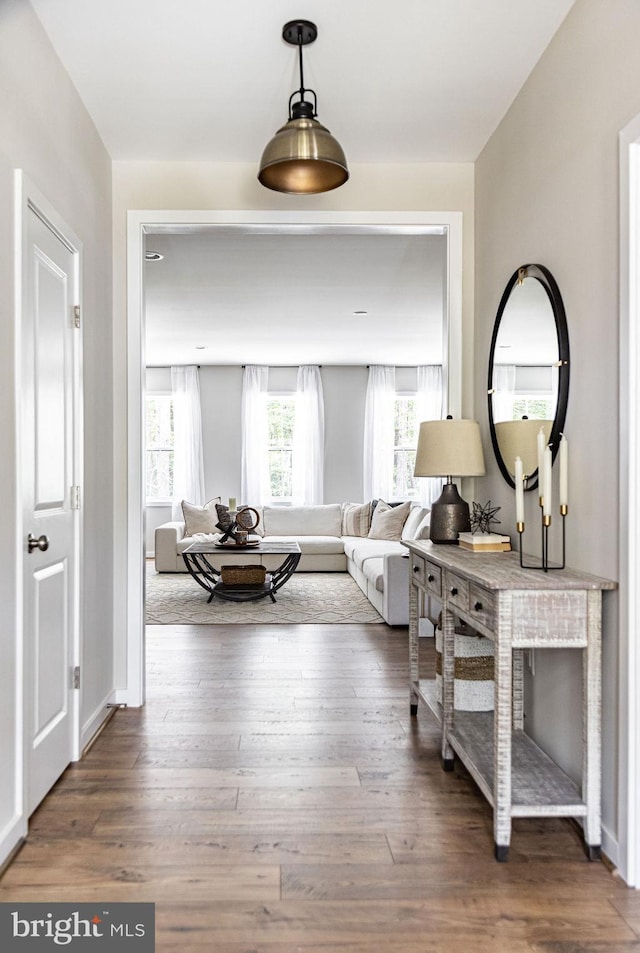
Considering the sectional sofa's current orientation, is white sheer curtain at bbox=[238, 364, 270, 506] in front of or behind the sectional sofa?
behind

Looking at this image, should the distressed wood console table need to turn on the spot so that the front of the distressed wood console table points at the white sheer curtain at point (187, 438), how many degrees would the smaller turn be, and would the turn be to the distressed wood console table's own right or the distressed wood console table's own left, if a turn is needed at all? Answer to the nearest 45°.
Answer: approximately 45° to the distressed wood console table's own right

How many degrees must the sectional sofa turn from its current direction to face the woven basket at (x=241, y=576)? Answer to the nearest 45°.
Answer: approximately 45° to its right

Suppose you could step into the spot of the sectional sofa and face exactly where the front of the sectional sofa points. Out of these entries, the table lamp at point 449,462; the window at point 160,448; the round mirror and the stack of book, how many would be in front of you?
3

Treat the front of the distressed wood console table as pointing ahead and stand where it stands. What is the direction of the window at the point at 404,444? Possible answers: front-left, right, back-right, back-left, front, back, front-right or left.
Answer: right

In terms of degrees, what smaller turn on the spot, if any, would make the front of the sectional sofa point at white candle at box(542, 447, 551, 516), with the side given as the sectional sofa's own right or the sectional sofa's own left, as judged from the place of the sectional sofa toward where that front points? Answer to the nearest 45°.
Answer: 0° — it already faces it

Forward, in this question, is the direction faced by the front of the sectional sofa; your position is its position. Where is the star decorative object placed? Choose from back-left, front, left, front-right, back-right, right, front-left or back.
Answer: front

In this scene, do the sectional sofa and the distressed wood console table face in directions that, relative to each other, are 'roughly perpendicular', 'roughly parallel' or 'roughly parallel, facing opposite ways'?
roughly perpendicular

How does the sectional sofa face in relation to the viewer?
toward the camera

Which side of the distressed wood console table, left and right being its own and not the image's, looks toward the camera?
left

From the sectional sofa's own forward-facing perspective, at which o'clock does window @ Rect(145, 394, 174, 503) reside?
The window is roughly at 4 o'clock from the sectional sofa.

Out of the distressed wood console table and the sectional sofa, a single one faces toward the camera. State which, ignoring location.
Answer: the sectional sofa

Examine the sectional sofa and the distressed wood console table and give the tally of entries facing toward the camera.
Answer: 1

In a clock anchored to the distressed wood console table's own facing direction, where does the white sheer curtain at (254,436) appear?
The white sheer curtain is roughly at 2 o'clock from the distressed wood console table.

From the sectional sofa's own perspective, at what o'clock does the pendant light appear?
The pendant light is roughly at 12 o'clock from the sectional sofa.
